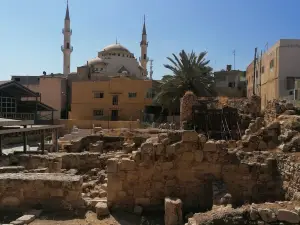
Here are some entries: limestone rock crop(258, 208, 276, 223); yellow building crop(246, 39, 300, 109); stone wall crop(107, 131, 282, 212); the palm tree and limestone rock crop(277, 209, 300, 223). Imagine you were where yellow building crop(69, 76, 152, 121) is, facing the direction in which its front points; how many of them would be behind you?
0

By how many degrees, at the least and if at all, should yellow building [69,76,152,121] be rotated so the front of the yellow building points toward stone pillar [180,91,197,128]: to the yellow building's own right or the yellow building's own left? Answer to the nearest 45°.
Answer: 0° — it already faces it

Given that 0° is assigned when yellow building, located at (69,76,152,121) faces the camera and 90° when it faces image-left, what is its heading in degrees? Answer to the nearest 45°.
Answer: approximately 0°

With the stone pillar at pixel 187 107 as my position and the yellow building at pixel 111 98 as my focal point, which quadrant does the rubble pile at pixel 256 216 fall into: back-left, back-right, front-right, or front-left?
back-left

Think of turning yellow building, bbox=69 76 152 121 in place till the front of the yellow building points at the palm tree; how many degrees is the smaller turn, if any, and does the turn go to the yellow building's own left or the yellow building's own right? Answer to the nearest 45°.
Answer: approximately 45° to the yellow building's own left

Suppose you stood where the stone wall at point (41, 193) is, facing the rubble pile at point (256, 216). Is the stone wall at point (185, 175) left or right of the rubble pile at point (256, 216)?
left

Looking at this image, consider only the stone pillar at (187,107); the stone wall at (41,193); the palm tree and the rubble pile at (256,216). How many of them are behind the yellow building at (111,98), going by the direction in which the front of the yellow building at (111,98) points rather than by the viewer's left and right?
0

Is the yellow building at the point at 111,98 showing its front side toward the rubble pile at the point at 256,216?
yes

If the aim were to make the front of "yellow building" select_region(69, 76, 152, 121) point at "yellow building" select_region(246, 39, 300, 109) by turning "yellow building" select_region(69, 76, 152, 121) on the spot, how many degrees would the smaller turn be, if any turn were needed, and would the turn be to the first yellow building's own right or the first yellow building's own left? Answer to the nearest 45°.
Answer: approximately 45° to the first yellow building's own left

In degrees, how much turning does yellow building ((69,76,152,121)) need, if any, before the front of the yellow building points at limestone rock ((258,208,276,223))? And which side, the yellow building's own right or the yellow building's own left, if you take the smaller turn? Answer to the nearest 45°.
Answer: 0° — it already faces it

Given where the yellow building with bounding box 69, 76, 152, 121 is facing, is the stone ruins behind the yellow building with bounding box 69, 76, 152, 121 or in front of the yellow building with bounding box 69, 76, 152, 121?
in front

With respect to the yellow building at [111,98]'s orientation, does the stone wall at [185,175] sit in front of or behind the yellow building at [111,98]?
in front

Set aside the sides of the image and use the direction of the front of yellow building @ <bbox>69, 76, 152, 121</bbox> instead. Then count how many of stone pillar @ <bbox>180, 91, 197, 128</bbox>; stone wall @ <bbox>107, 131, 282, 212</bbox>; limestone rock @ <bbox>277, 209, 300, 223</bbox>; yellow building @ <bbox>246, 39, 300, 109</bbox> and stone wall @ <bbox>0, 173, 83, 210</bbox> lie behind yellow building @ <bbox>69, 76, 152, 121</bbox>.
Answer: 0

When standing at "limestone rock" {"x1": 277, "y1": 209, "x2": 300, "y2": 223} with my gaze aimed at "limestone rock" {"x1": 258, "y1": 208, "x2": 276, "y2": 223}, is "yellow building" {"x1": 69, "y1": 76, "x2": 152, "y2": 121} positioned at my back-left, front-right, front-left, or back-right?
front-right

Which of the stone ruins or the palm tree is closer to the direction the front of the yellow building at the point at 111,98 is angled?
the stone ruins

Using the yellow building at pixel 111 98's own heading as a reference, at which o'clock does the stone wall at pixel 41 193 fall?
The stone wall is roughly at 12 o'clock from the yellow building.
